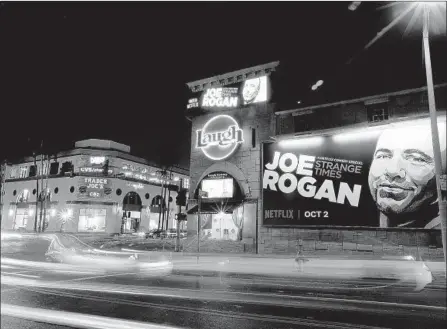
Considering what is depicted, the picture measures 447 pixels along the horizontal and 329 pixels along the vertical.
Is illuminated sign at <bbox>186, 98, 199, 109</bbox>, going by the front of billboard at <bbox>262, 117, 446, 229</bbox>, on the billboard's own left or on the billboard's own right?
on the billboard's own right

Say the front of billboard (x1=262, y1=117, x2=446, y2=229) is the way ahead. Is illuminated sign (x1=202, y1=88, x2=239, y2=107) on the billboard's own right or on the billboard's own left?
on the billboard's own right

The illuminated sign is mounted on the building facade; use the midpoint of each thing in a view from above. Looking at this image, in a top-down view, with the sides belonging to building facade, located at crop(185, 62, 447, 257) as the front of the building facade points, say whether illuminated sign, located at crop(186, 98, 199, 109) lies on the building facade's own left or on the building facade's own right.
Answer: on the building facade's own right

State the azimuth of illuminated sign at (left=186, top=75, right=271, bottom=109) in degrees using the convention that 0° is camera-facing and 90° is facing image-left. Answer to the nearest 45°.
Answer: approximately 45°

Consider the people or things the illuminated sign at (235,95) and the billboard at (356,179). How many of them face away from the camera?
0

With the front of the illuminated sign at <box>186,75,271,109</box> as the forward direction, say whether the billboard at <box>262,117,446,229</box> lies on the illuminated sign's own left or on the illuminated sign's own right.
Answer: on the illuminated sign's own left

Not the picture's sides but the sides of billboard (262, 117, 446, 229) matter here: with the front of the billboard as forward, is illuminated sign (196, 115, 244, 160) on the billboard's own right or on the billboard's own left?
on the billboard's own right

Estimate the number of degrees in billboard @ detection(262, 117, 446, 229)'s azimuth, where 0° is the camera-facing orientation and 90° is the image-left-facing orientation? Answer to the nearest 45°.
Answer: approximately 45°
